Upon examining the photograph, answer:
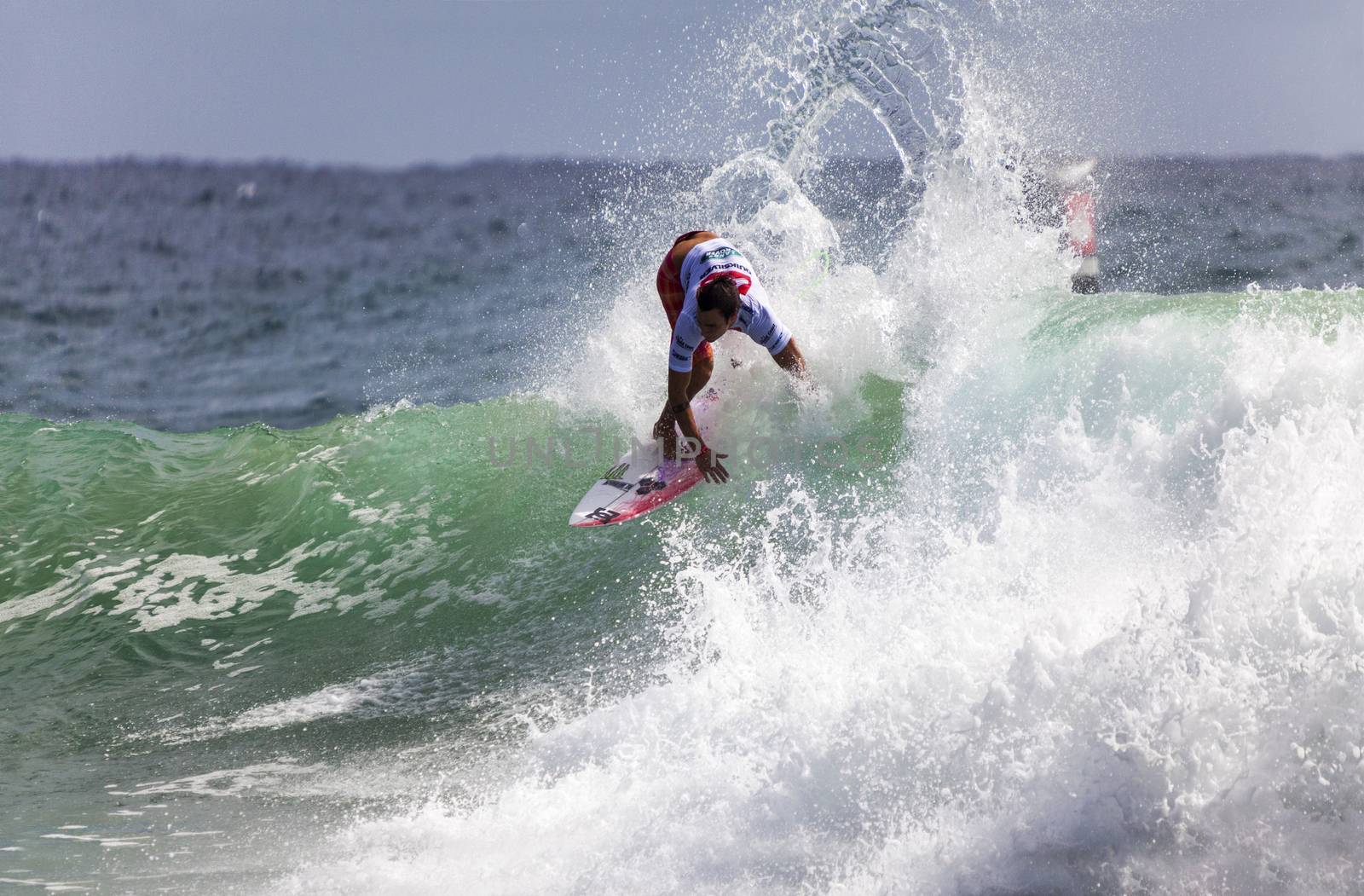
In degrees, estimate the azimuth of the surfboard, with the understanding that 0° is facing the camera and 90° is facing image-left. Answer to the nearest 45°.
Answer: approximately 45°
